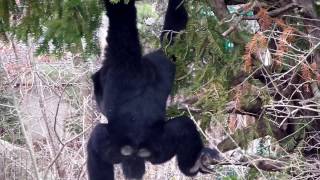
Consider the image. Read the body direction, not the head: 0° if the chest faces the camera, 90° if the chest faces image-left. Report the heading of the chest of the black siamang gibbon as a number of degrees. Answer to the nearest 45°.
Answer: approximately 180°
